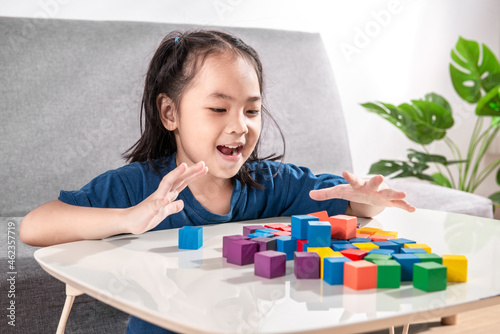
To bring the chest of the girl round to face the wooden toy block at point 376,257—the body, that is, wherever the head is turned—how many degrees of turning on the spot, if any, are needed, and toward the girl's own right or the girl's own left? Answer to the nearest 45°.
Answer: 0° — they already face it

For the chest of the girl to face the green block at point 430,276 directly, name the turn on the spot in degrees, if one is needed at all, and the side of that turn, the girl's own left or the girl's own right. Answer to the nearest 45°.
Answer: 0° — they already face it

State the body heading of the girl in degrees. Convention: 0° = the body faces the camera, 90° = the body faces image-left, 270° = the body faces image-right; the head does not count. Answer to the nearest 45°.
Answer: approximately 315°

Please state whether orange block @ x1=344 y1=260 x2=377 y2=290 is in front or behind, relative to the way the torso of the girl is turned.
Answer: in front

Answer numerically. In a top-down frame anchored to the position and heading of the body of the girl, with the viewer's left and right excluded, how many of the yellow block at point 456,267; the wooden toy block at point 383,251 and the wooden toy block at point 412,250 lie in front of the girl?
3

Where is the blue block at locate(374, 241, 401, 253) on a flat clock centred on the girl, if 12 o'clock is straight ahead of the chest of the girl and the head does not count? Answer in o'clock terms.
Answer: The blue block is roughly at 12 o'clock from the girl.

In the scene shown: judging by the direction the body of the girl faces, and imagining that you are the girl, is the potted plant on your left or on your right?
on your left

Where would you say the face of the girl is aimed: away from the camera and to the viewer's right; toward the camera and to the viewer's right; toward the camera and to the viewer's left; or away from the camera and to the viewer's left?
toward the camera and to the viewer's right
